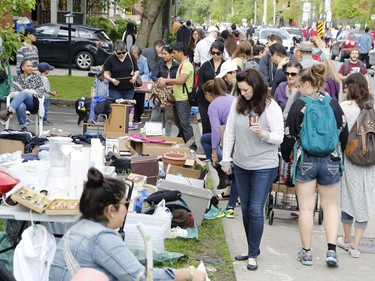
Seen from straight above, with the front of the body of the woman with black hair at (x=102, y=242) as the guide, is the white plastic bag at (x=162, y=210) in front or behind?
in front

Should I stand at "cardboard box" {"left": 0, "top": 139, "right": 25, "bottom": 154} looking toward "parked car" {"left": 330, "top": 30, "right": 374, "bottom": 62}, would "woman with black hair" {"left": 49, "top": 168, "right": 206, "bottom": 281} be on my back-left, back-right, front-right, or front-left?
back-right

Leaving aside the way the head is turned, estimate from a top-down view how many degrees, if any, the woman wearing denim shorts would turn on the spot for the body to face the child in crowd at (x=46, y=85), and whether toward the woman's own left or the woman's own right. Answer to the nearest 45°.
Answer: approximately 45° to the woman's own left

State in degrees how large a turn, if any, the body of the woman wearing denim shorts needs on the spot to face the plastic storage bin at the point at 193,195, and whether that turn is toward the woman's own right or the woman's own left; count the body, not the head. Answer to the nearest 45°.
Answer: approximately 45° to the woman's own left

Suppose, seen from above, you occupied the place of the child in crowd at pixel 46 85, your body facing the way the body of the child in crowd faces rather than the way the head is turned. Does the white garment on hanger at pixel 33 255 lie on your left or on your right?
on your right

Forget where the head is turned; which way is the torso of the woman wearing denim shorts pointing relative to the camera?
away from the camera

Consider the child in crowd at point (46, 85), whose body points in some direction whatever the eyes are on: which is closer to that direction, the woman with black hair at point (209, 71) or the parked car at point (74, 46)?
the woman with black hair
